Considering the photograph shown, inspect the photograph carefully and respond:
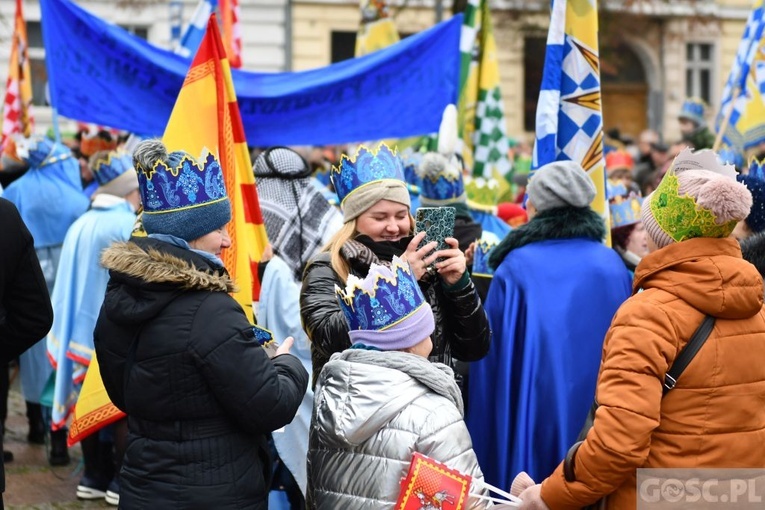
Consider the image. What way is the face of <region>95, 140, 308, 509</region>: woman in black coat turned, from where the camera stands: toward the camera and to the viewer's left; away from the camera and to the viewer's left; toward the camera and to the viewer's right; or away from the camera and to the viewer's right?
away from the camera and to the viewer's right

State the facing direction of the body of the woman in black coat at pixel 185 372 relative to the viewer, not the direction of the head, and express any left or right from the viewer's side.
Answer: facing away from the viewer and to the right of the viewer

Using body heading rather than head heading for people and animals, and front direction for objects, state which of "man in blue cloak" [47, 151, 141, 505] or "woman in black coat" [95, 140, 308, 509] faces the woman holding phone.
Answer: the woman in black coat

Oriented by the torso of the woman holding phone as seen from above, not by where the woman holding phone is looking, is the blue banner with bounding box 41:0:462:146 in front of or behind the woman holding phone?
behind

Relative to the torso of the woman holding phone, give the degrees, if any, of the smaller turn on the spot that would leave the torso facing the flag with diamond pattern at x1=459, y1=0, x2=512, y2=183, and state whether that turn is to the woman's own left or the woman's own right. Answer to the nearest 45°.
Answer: approximately 135° to the woman's own left

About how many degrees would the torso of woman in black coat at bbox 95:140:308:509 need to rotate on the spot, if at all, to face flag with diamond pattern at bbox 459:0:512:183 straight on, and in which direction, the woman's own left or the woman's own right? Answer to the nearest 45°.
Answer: approximately 45° to the woman's own left
